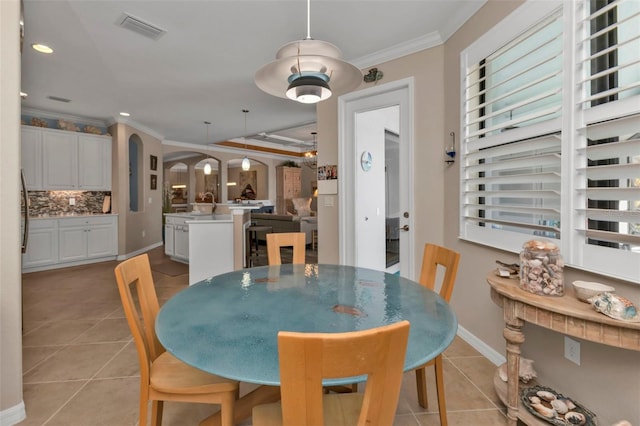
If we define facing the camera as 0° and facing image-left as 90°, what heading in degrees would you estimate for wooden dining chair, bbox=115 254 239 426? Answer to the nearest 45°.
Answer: approximately 270°

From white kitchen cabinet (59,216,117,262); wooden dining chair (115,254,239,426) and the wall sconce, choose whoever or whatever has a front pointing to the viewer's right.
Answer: the wooden dining chair

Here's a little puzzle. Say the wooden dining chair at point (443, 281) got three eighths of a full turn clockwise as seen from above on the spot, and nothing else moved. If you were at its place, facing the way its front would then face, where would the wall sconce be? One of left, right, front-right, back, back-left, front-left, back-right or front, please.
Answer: front

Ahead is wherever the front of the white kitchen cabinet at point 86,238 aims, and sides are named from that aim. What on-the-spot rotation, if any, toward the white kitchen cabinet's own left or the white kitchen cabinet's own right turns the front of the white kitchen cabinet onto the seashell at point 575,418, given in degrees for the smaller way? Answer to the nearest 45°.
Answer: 0° — it already faces it

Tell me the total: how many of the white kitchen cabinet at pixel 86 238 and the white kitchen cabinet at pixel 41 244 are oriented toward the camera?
2

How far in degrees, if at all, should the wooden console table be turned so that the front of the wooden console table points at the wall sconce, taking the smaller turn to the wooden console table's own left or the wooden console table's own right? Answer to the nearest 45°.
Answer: approximately 90° to the wooden console table's own right

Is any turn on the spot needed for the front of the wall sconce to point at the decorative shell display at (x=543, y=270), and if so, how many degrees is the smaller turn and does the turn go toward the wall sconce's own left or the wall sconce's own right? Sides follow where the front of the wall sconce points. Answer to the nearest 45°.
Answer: approximately 45° to the wall sconce's own left

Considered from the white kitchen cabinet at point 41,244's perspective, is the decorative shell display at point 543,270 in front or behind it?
in front

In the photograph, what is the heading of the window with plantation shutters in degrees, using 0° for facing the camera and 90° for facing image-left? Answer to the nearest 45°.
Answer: approximately 45°

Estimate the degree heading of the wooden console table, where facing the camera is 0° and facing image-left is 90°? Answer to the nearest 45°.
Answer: approximately 45°

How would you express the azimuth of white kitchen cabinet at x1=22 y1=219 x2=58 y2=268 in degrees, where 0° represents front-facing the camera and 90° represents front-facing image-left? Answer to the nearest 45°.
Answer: approximately 0°
